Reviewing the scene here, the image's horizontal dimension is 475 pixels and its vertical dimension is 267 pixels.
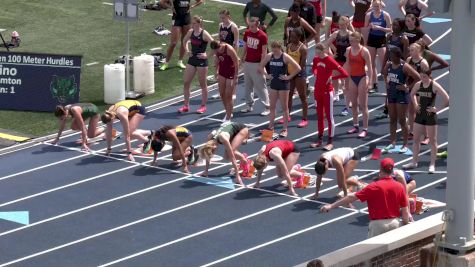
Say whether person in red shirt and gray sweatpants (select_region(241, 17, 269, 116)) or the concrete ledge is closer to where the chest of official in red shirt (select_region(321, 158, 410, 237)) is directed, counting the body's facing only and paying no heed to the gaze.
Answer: the person in red shirt and gray sweatpants

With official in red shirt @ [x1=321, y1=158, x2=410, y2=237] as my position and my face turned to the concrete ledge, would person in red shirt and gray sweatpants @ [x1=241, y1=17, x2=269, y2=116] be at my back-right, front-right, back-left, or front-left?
back-right

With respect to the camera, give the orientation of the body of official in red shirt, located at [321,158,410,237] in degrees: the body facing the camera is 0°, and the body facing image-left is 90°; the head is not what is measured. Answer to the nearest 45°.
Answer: approximately 135°
